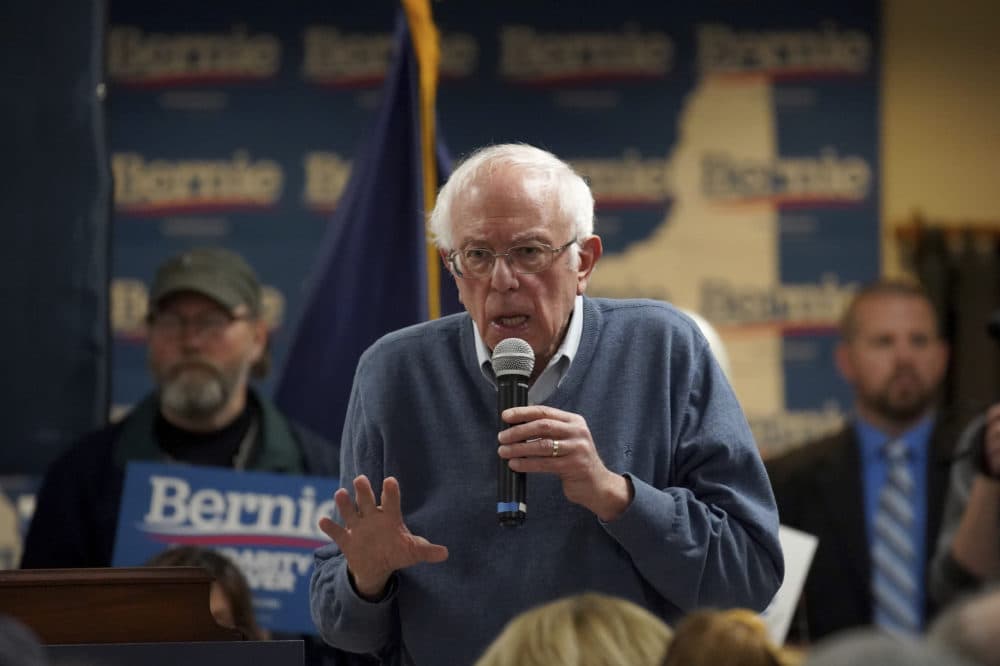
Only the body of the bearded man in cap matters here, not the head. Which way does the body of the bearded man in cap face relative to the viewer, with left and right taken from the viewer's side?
facing the viewer

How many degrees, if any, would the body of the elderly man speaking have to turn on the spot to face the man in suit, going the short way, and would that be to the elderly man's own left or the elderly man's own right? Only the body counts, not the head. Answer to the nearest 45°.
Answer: approximately 135° to the elderly man's own left

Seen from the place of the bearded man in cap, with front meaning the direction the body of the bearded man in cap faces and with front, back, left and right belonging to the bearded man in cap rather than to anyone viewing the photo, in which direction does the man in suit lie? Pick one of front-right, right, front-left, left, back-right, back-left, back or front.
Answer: left

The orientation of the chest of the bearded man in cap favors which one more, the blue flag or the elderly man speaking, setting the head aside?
the elderly man speaking

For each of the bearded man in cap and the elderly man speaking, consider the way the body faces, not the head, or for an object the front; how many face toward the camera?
2

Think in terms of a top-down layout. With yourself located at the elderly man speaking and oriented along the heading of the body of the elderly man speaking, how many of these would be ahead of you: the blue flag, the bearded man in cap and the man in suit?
0

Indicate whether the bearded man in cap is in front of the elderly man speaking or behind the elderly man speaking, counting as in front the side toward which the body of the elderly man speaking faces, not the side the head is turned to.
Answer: behind

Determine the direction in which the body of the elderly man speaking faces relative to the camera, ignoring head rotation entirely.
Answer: toward the camera

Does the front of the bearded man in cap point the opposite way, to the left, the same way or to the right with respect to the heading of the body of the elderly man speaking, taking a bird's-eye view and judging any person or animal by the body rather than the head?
the same way

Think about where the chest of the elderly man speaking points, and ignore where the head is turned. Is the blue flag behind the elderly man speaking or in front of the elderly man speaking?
behind

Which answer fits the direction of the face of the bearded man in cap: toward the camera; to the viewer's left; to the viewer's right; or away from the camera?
toward the camera

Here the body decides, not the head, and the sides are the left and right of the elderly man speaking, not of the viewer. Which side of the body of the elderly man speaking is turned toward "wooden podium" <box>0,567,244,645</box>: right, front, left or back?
right

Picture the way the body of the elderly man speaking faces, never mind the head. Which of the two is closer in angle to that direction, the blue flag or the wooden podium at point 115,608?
the wooden podium

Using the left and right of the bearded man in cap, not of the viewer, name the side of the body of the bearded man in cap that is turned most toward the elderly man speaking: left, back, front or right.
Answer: front
